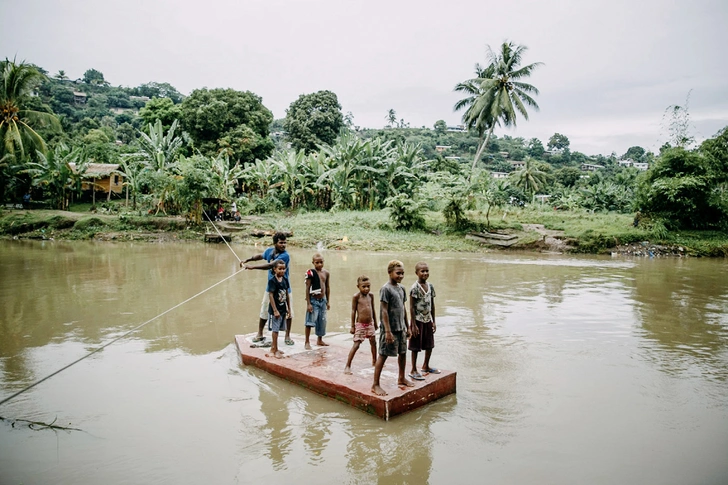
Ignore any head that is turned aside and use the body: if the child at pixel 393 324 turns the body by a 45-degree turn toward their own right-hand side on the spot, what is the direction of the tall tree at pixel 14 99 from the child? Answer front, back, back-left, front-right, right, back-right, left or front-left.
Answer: back-right

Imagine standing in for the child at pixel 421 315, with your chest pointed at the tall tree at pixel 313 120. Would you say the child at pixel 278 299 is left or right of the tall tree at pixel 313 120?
left

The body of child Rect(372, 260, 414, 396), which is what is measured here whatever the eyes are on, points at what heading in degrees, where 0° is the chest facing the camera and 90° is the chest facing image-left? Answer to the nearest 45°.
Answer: approximately 315°

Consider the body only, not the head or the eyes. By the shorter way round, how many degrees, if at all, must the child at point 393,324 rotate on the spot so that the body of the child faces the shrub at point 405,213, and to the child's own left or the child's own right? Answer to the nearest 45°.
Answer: approximately 135° to the child's own left

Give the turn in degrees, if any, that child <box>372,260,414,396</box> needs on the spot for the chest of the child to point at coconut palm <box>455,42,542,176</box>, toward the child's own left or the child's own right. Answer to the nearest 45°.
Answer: approximately 135° to the child's own left

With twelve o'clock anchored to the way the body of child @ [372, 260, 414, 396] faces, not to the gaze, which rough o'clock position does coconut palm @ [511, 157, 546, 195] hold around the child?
The coconut palm is roughly at 8 o'clock from the child.

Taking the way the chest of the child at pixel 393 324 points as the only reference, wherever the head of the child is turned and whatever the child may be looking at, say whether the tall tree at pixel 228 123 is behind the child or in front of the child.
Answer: behind

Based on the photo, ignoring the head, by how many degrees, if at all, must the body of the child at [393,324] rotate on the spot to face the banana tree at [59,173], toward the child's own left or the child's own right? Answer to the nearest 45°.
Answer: approximately 180°
